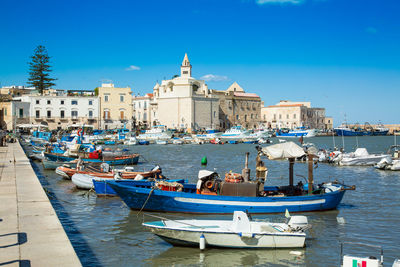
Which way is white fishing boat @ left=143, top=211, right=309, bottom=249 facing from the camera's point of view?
to the viewer's left

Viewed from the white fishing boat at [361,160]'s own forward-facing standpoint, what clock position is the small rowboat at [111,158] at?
The small rowboat is roughly at 5 o'clock from the white fishing boat.

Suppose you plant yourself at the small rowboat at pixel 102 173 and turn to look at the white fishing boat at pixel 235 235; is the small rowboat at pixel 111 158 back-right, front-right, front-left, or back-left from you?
back-left
